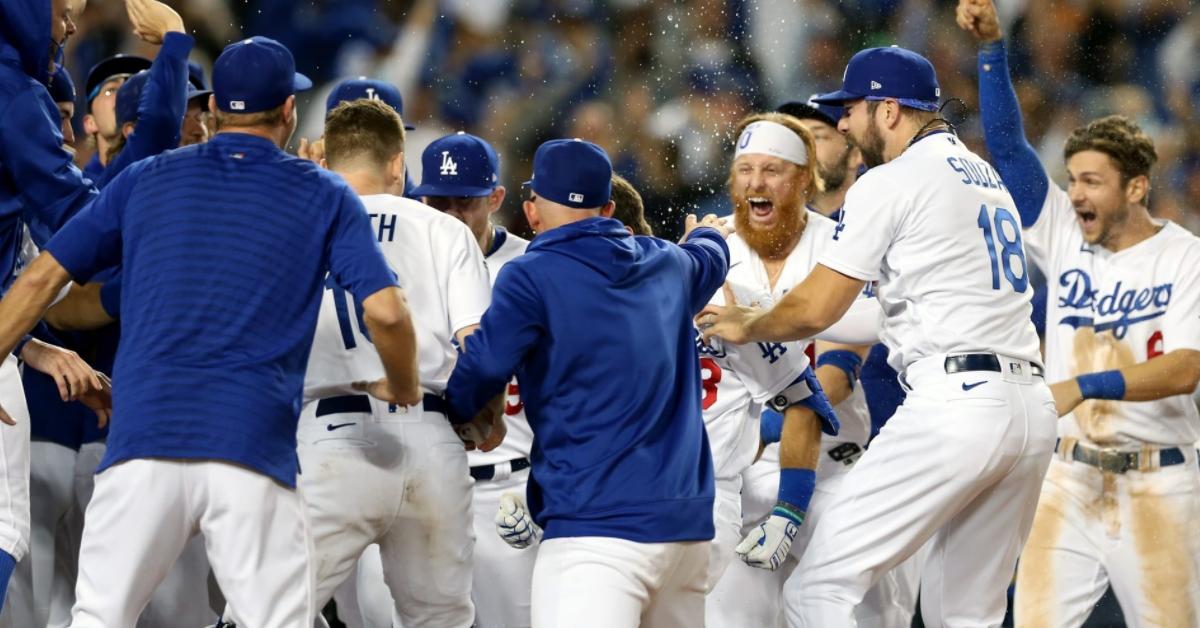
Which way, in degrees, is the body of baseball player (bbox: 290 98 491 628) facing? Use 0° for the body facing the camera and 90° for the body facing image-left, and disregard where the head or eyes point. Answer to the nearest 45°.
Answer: approximately 180°

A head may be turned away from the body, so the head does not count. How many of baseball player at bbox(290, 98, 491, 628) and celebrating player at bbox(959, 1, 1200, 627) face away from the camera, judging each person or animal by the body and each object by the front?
1

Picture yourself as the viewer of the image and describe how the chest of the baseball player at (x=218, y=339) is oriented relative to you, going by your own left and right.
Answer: facing away from the viewer

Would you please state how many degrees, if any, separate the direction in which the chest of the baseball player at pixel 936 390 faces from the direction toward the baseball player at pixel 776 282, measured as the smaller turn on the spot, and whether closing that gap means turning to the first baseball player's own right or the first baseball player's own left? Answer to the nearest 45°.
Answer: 0° — they already face them

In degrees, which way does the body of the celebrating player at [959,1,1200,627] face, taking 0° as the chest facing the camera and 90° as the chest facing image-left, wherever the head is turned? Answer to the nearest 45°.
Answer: approximately 45°

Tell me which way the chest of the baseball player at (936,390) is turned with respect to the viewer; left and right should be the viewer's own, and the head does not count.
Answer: facing away from the viewer and to the left of the viewer
